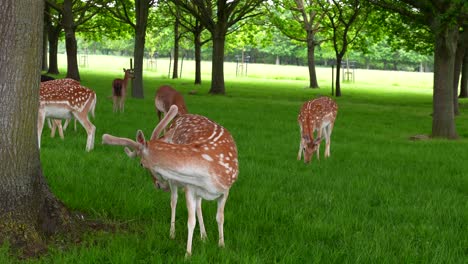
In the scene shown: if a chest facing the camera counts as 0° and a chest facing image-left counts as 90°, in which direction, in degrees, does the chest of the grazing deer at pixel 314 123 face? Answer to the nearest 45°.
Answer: approximately 45°

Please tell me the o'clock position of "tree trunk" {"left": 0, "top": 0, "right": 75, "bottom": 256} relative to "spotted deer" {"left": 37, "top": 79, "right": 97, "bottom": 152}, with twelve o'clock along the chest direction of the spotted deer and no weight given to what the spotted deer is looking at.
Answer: The tree trunk is roughly at 9 o'clock from the spotted deer.

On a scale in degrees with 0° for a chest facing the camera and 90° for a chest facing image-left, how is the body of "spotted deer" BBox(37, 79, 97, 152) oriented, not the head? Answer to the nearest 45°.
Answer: approximately 90°

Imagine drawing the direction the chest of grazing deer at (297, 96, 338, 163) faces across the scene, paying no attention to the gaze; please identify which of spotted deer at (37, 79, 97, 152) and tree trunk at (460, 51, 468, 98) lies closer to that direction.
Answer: the spotted deer

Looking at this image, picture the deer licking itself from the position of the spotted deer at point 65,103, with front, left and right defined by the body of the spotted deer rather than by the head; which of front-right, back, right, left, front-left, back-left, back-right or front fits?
left

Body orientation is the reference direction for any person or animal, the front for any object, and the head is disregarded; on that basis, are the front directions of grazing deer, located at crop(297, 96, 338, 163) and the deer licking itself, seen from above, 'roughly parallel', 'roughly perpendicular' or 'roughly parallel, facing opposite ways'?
roughly perpendicular

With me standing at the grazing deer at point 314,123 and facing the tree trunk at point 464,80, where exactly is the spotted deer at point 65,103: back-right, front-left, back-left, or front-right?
back-left
